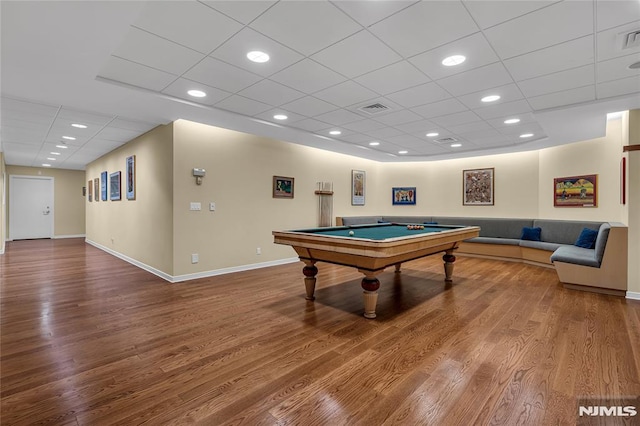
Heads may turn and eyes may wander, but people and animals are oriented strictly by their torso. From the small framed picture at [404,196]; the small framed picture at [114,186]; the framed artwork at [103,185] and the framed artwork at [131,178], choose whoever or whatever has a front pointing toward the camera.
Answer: the small framed picture at [404,196]

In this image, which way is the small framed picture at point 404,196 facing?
toward the camera

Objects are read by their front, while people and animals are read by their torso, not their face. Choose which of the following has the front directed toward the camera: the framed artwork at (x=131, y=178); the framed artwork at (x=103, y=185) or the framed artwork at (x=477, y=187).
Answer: the framed artwork at (x=477, y=187)

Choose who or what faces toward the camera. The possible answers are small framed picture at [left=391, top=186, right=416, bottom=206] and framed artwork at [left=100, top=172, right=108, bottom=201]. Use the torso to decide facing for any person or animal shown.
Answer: the small framed picture

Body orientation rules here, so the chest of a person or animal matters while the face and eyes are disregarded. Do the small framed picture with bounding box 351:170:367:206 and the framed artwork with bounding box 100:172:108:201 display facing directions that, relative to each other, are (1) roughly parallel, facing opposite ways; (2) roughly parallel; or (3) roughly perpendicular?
roughly perpendicular

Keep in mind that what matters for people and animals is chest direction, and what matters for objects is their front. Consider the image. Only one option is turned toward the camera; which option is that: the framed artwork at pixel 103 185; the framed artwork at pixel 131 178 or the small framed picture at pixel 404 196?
the small framed picture

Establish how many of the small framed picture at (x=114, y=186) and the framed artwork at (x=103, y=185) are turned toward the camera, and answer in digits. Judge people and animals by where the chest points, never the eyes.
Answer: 0
